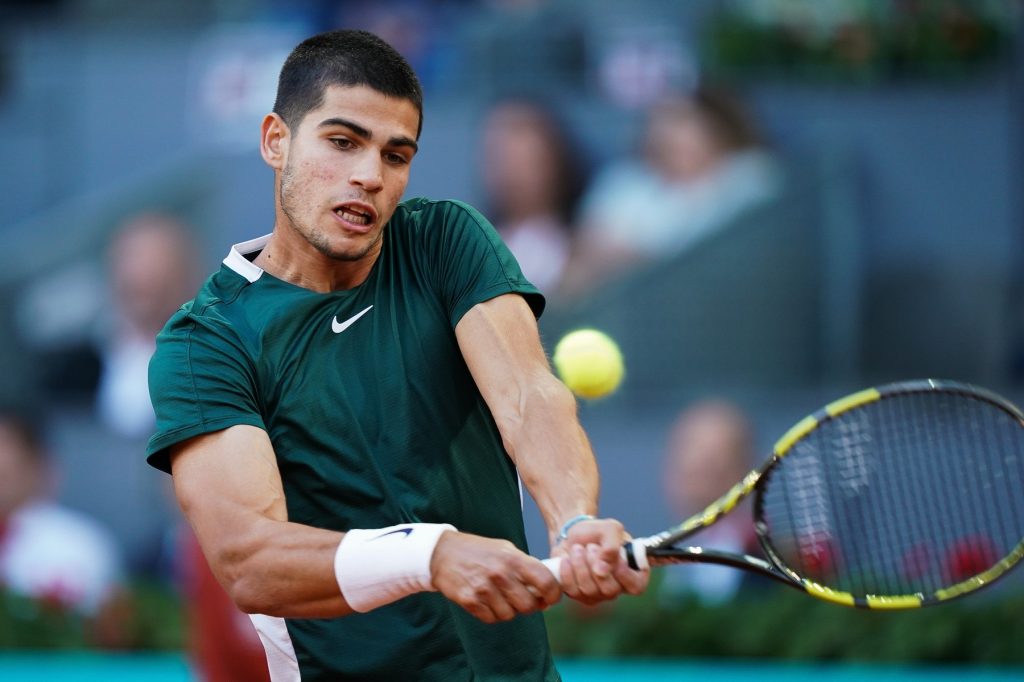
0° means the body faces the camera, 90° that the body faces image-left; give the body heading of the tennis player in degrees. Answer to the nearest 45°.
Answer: approximately 315°

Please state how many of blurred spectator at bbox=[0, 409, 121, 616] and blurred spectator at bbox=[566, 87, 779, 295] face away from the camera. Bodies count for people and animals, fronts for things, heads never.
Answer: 0

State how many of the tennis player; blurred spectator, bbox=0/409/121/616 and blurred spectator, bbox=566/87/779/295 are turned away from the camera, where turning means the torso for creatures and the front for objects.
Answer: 0

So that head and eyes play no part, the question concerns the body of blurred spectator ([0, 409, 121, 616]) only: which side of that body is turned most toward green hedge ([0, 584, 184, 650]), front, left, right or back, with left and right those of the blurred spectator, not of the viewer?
front

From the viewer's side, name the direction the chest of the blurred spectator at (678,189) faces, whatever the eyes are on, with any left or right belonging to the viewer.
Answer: facing the viewer and to the left of the viewer

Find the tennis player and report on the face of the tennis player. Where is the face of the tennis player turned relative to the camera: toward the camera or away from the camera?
toward the camera

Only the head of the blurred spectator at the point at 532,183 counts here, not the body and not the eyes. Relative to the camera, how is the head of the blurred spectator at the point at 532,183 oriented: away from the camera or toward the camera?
toward the camera

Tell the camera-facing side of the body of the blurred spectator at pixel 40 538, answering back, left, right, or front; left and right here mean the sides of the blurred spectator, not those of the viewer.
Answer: front

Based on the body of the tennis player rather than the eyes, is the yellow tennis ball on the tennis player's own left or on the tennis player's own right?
on the tennis player's own left

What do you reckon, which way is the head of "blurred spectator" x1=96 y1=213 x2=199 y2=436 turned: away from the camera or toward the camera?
toward the camera

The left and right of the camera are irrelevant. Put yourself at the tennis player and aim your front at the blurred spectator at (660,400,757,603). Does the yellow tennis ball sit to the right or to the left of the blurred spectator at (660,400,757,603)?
right

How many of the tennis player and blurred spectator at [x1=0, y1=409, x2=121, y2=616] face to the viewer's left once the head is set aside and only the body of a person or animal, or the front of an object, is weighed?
0

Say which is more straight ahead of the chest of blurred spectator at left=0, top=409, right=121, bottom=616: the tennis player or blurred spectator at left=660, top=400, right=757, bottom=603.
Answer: the tennis player
